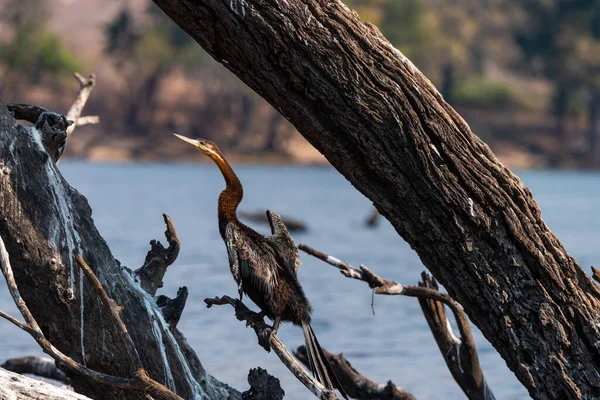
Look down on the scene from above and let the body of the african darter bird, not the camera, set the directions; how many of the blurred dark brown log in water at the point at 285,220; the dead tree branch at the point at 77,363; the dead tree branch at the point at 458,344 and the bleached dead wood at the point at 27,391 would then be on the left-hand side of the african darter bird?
2

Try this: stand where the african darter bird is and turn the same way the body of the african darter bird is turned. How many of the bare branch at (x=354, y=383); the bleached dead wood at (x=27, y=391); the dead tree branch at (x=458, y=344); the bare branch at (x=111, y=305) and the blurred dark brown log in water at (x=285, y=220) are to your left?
2

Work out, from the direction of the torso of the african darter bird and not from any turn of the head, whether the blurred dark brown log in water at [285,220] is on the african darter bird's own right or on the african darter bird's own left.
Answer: on the african darter bird's own right

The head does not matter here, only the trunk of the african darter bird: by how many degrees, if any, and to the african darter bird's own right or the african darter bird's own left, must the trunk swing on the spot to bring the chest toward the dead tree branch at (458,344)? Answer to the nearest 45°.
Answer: approximately 90° to the african darter bird's own right

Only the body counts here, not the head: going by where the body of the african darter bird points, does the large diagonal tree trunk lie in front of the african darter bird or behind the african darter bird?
behind

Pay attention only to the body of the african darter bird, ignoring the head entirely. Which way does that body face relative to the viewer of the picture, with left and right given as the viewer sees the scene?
facing away from the viewer and to the left of the viewer

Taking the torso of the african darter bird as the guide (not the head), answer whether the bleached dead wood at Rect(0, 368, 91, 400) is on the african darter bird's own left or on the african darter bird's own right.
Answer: on the african darter bird's own left

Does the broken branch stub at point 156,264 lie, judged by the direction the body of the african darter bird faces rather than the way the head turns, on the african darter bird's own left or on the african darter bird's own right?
on the african darter bird's own left

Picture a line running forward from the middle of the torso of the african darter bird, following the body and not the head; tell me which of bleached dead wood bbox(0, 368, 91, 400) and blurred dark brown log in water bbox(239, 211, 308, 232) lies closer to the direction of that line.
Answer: the blurred dark brown log in water

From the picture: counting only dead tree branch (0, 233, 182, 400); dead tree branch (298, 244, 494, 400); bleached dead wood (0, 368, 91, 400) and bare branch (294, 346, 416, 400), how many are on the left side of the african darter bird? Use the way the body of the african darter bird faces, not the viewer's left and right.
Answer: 2

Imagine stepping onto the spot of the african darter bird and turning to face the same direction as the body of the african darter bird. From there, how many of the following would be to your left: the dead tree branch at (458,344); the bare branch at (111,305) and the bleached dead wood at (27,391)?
2

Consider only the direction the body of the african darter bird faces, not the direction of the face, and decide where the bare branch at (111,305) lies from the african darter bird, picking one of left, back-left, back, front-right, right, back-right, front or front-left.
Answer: left

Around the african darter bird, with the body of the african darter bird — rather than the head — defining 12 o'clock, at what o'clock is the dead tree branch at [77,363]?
The dead tree branch is roughly at 9 o'clock from the african darter bird.

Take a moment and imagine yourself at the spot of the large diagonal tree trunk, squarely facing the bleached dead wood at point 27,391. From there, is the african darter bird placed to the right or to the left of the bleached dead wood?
right

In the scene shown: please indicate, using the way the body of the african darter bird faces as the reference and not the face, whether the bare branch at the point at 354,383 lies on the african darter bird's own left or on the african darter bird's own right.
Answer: on the african darter bird's own right
